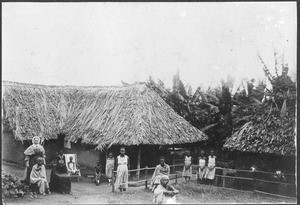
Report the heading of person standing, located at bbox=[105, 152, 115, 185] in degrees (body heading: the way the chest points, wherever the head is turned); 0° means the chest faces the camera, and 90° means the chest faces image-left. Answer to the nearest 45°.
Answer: approximately 0°

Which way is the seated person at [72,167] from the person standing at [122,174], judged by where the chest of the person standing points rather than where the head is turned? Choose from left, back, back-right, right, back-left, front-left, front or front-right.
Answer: back-right

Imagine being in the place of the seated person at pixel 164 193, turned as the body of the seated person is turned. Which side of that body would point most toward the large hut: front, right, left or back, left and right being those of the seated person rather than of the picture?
back

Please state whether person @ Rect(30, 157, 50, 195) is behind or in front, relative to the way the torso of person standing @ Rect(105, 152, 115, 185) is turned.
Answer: in front

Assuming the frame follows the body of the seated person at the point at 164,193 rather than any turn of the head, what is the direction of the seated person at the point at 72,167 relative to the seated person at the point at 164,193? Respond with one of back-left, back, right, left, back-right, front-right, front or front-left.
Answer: back

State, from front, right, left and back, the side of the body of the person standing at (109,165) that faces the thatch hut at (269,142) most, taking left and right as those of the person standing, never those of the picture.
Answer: left

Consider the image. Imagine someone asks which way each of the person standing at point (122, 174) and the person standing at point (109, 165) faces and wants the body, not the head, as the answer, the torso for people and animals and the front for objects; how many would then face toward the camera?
2

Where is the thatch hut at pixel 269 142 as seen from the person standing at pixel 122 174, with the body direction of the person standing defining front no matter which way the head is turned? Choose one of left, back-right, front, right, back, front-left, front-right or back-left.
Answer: left

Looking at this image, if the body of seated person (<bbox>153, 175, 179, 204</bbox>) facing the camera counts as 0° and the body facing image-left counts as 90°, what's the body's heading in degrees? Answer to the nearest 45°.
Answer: approximately 315°

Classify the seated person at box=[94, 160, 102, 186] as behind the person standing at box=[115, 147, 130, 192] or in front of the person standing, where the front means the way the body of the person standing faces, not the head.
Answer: behind
